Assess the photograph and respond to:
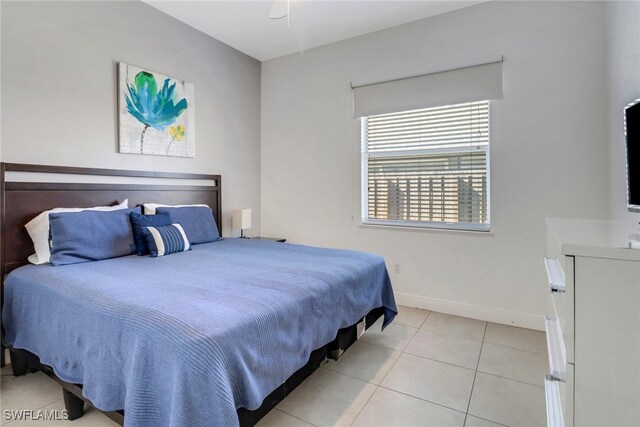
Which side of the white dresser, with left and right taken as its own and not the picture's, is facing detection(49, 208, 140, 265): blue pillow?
front

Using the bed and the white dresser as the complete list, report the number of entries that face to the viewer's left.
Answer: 1

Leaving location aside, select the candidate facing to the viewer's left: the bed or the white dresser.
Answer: the white dresser

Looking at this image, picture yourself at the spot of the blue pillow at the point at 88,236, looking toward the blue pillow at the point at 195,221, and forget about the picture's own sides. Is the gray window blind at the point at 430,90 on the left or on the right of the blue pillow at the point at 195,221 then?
right

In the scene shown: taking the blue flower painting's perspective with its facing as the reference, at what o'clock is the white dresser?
The white dresser is roughly at 1 o'clock from the blue flower painting.

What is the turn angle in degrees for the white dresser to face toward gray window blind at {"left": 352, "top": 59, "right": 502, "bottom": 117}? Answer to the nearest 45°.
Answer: approximately 45° to its right

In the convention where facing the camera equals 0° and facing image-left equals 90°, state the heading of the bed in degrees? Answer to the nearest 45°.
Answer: approximately 315°

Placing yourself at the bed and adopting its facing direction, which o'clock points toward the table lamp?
The table lamp is roughly at 8 o'clock from the bed.

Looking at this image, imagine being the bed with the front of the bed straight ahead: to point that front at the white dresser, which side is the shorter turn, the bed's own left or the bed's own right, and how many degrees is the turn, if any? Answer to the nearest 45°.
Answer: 0° — it already faces it

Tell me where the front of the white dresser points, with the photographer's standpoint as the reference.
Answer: facing to the left of the viewer
